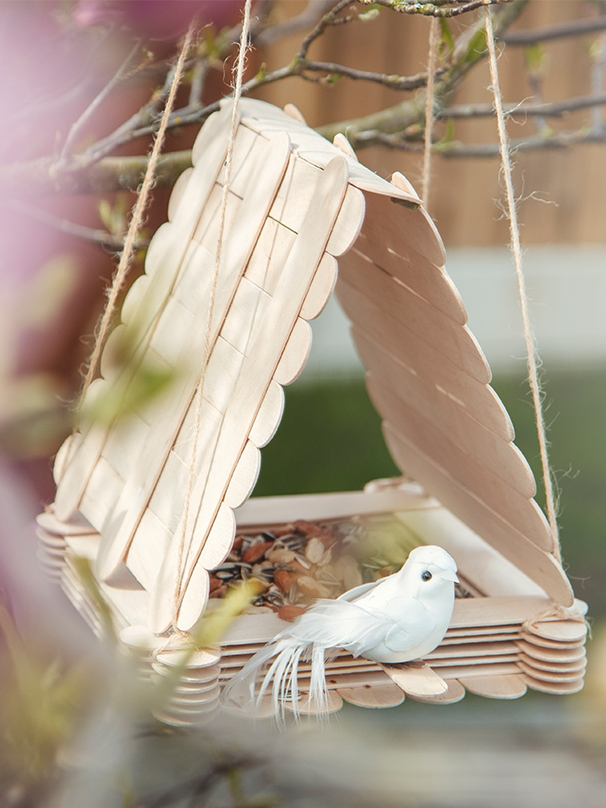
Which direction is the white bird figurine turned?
to the viewer's right
